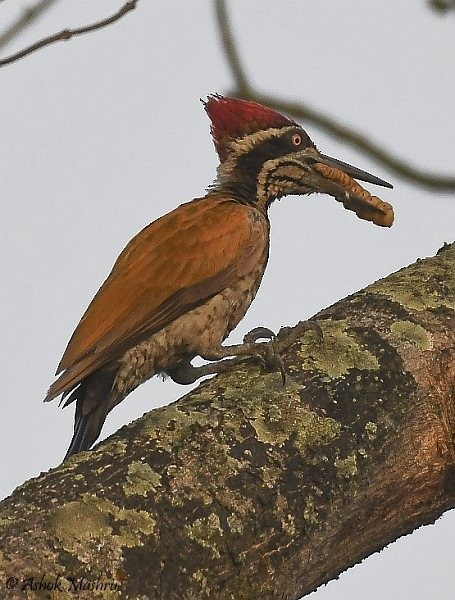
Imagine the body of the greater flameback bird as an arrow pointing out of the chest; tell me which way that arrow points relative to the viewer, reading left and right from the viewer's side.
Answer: facing to the right of the viewer

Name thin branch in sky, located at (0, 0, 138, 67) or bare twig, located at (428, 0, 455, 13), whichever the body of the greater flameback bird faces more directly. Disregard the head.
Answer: the bare twig
